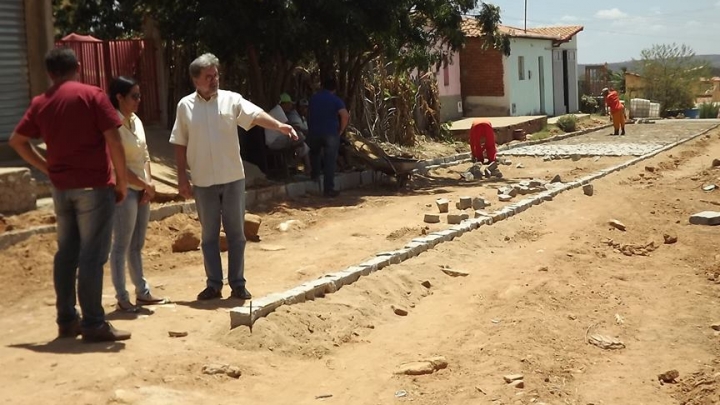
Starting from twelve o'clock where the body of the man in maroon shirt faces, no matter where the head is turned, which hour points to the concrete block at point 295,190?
The concrete block is roughly at 11 o'clock from the man in maroon shirt.

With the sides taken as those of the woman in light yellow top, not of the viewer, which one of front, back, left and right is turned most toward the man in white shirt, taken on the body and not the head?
front

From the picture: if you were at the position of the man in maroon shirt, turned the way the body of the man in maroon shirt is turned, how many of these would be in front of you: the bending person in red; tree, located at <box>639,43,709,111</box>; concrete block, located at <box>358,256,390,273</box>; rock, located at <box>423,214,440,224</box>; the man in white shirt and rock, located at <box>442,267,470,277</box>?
6

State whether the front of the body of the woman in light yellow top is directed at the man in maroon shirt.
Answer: no

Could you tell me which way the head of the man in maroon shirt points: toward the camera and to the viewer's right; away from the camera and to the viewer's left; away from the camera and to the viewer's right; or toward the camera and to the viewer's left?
away from the camera and to the viewer's right

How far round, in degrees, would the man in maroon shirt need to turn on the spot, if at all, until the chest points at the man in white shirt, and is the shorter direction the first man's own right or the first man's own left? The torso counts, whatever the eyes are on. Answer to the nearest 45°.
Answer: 0° — they already face them

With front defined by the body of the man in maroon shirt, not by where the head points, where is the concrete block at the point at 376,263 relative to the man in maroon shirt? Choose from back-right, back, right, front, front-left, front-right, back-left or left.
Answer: front

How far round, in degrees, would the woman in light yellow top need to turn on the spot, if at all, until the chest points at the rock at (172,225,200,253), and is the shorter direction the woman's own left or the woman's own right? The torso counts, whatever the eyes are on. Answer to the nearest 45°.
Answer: approximately 90° to the woman's own left

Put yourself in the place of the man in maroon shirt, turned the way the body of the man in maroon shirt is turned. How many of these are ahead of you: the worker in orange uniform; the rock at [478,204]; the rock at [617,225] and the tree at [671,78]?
4

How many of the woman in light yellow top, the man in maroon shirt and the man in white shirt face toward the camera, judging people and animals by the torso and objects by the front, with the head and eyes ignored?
1

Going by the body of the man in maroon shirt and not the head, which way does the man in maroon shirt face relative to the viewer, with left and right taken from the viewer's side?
facing away from the viewer and to the right of the viewer

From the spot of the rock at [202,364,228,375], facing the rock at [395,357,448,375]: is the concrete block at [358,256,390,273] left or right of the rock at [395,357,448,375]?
left

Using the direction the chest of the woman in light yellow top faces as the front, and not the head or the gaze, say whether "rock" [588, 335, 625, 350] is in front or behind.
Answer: in front

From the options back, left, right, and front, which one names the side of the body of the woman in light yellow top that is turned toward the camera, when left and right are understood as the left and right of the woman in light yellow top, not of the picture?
right
